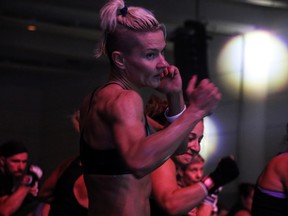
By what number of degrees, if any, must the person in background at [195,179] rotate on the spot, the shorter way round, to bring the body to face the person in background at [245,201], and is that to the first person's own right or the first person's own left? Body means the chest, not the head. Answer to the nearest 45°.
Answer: approximately 135° to the first person's own left

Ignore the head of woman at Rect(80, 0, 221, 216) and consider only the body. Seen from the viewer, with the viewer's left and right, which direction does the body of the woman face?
facing to the right of the viewer

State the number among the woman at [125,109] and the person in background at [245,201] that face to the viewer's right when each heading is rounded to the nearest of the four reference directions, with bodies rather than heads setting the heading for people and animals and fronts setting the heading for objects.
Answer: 2

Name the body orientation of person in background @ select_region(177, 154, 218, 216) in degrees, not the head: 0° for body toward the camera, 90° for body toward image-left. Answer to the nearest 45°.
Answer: approximately 315°

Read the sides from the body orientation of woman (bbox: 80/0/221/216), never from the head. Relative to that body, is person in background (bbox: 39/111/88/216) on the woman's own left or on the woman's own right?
on the woman's own left

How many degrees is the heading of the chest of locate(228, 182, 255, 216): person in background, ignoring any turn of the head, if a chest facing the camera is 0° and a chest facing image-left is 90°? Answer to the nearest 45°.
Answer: approximately 270°

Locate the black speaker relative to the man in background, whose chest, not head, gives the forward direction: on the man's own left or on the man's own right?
on the man's own left

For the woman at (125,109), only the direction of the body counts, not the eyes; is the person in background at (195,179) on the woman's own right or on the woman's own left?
on the woman's own left
